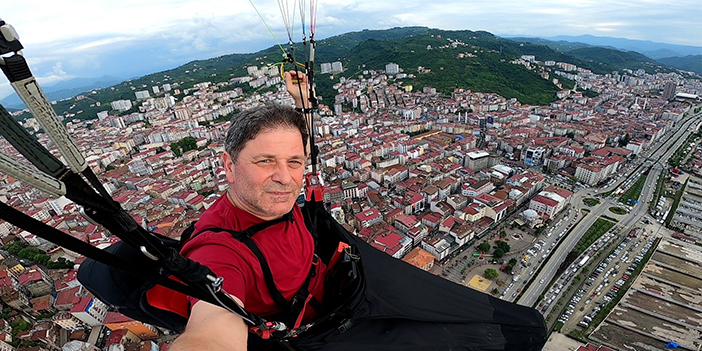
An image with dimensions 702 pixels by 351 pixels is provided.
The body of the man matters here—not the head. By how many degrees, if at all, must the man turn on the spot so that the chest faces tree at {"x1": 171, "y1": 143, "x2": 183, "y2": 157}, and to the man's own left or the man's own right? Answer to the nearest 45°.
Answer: approximately 135° to the man's own left

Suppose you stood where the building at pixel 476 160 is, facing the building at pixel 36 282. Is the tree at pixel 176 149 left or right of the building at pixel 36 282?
right

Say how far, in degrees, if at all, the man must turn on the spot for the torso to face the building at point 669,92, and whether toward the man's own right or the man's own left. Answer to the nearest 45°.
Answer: approximately 90° to the man's own left

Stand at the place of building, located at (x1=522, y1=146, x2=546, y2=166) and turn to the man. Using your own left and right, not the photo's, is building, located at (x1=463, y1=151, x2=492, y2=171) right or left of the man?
right

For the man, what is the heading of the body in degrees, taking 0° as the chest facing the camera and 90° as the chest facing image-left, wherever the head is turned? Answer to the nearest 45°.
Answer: approximately 315°

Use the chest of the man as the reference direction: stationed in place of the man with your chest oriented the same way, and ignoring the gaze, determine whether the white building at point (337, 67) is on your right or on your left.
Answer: on your left

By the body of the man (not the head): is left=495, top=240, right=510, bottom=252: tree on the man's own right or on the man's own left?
on the man's own left
